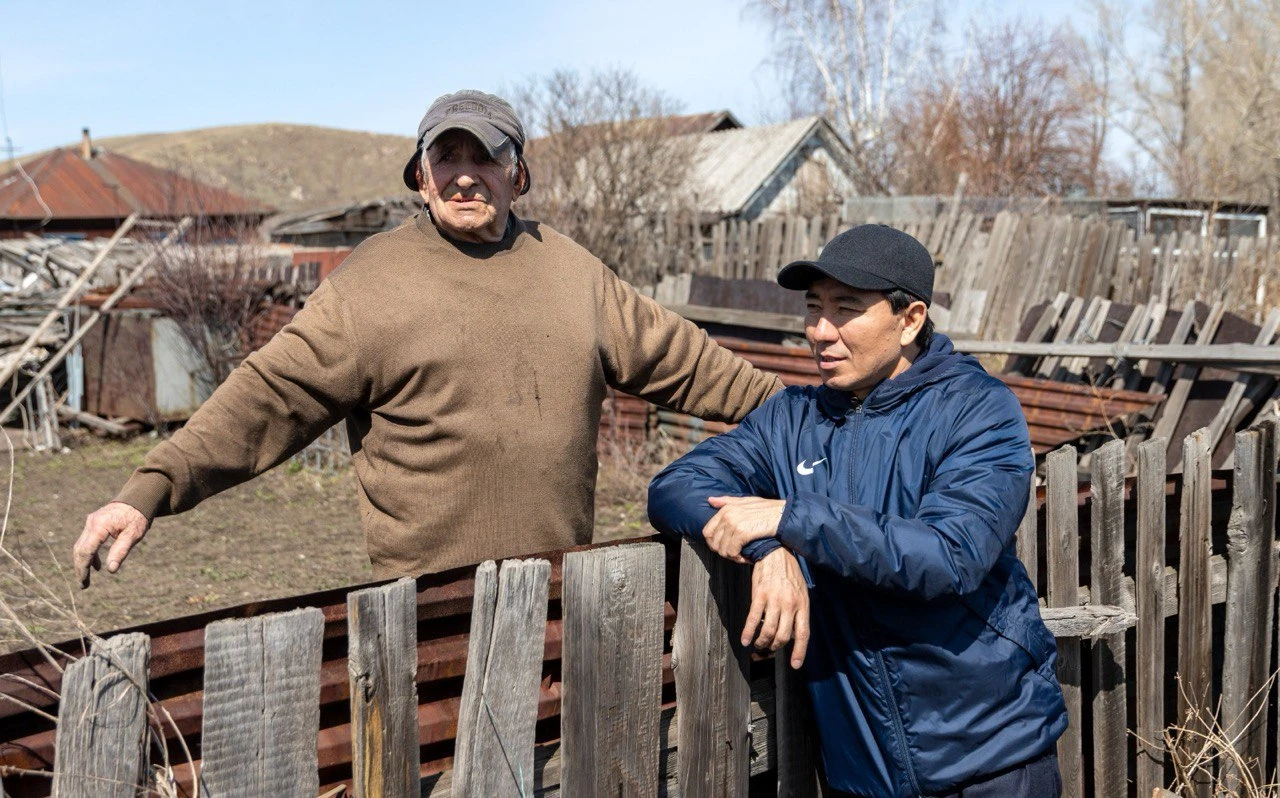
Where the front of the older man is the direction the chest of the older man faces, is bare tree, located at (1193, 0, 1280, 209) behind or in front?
behind

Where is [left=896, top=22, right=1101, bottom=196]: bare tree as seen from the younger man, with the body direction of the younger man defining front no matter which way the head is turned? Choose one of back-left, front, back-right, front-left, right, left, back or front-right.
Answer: back-right

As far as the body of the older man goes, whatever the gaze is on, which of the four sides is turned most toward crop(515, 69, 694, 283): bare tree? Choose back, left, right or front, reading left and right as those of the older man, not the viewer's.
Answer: back

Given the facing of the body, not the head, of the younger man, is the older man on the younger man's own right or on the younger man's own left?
on the younger man's own right

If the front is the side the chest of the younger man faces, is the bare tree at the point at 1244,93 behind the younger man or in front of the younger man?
behind

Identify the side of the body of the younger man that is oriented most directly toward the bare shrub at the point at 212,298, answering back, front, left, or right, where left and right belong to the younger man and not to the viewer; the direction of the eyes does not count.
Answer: right

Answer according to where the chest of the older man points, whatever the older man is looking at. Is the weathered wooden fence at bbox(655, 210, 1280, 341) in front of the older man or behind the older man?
behind

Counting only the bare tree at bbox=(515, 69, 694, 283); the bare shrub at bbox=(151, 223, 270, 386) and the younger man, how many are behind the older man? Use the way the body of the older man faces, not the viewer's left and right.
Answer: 2

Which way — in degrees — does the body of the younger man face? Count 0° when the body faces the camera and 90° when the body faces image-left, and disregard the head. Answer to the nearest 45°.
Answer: approximately 45°

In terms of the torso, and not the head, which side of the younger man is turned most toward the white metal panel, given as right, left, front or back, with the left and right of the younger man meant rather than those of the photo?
right
